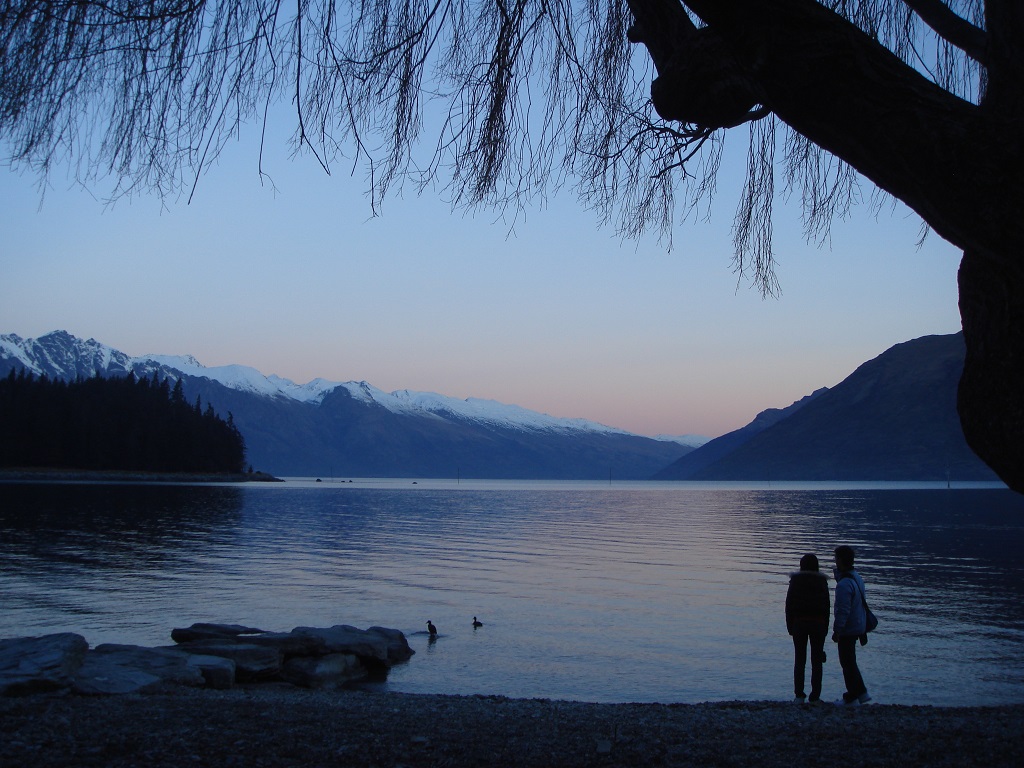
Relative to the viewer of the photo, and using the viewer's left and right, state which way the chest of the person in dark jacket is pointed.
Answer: facing away from the viewer

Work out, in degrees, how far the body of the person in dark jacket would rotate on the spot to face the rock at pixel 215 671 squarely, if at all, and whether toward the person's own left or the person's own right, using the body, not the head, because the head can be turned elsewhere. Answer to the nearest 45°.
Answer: approximately 90° to the person's own left

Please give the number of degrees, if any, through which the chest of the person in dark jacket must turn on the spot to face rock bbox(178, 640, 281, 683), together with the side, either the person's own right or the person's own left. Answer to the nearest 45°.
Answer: approximately 90° to the person's own left

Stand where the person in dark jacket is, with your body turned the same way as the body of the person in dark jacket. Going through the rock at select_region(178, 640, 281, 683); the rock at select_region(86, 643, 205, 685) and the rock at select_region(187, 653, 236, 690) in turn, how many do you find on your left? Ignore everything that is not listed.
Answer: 3
